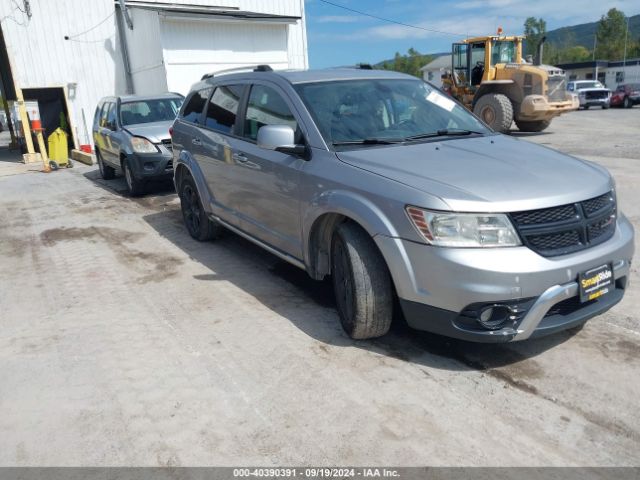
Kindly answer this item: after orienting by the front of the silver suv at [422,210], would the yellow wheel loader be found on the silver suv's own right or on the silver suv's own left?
on the silver suv's own left

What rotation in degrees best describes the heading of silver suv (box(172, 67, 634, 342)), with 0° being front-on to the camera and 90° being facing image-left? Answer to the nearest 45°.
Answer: approximately 315°

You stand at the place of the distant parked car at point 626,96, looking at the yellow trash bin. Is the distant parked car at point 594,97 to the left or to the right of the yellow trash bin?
right

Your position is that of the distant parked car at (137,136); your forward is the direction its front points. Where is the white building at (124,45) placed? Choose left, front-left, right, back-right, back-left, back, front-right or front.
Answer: back-left

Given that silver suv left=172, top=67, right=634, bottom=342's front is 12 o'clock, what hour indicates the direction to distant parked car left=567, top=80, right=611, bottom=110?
The distant parked car is roughly at 8 o'clock from the silver suv.

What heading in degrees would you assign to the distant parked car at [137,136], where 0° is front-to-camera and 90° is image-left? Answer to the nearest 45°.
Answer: approximately 315°

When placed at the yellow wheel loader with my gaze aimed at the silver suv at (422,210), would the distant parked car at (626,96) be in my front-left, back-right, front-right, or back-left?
back-left

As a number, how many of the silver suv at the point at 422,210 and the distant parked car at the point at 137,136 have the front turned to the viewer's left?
0

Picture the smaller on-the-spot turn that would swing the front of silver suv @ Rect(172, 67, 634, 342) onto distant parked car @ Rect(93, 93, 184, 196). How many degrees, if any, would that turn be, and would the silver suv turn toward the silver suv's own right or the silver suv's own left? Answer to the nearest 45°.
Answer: approximately 180°
